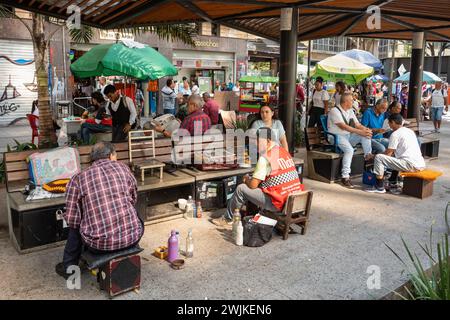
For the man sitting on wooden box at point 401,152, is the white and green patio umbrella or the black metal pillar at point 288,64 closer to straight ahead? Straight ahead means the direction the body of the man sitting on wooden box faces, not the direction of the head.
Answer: the black metal pillar

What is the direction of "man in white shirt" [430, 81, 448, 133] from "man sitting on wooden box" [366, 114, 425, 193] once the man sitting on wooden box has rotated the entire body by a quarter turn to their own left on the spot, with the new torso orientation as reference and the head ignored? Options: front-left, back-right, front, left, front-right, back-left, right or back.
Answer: back

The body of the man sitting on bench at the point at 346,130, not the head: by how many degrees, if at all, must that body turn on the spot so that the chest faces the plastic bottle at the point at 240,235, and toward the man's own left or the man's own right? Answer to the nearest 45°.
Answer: approximately 45° to the man's own right

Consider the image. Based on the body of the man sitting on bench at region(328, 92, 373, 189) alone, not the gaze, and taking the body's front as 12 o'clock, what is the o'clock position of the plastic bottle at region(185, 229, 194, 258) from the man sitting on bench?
The plastic bottle is roughly at 2 o'clock from the man sitting on bench.

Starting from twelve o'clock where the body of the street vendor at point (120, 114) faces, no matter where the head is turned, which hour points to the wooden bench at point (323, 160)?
The wooden bench is roughly at 8 o'clock from the street vendor.

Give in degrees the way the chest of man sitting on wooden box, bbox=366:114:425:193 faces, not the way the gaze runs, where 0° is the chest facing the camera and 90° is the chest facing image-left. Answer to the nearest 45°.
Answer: approximately 90°

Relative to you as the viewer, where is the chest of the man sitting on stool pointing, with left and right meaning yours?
facing away from the viewer and to the left of the viewer

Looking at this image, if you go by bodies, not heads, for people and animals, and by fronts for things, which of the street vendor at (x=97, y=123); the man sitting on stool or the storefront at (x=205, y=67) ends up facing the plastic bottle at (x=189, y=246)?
the storefront

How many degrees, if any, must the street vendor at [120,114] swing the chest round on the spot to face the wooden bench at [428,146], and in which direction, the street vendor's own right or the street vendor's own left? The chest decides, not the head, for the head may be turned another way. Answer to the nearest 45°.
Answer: approximately 135° to the street vendor's own left
